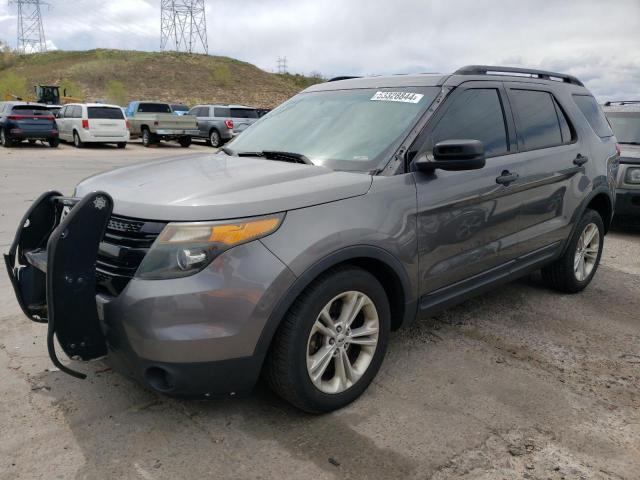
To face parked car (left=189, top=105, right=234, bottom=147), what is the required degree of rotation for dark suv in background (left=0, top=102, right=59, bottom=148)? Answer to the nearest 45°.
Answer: approximately 135° to its right

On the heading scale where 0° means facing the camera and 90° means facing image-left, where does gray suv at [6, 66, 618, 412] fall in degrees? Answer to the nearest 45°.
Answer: approximately 45°

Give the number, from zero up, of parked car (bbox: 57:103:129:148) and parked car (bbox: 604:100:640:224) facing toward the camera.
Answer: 1

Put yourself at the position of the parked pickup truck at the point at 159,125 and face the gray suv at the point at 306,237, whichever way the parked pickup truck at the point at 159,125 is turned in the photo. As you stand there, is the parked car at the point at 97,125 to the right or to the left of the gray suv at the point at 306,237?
right

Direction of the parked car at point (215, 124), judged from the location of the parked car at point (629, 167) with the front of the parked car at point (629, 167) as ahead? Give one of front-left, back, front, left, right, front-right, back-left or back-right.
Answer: back-right

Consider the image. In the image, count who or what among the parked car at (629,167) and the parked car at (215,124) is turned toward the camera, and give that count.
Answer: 1

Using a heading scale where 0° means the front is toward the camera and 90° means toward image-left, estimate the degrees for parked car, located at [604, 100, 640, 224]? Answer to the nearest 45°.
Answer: approximately 0°
